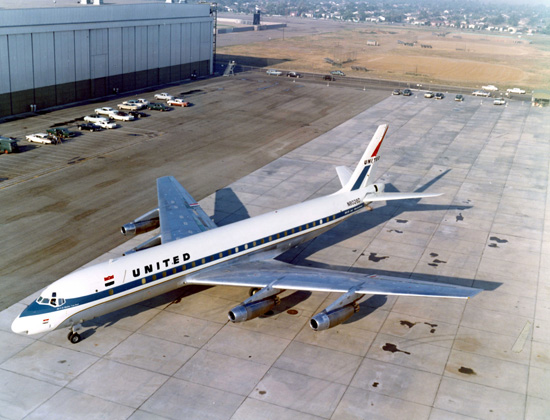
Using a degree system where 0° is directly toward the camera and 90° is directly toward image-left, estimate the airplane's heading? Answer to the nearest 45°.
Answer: approximately 45°
